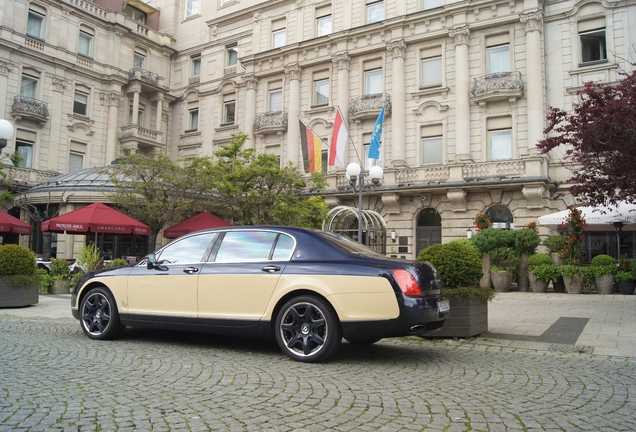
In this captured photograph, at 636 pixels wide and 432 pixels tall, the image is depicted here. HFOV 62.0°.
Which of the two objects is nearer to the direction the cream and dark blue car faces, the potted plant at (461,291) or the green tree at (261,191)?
the green tree

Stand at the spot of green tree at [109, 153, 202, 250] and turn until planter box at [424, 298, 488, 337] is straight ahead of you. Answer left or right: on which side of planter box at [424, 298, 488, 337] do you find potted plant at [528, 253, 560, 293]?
left

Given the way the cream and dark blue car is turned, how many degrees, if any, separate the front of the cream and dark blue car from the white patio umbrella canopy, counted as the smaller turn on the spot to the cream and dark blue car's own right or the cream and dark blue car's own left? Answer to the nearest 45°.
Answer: approximately 90° to the cream and dark blue car's own right

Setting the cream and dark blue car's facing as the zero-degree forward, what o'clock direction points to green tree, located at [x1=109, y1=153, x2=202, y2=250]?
The green tree is roughly at 1 o'clock from the cream and dark blue car.

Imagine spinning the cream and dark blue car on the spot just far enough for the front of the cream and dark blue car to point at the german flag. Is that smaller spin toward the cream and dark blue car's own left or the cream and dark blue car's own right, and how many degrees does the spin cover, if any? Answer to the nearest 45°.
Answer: approximately 45° to the cream and dark blue car's own right

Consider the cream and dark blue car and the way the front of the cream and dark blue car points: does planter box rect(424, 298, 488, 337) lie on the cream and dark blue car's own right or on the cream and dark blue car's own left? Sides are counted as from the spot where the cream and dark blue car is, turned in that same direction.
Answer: on the cream and dark blue car's own right

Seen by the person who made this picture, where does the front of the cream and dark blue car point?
facing away from the viewer and to the left of the viewer

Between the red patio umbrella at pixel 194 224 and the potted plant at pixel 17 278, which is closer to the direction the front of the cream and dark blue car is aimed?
the potted plant

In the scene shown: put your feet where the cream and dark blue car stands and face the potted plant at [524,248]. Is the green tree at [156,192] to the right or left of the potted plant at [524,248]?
left

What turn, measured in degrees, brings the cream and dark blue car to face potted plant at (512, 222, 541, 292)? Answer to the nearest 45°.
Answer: approximately 90° to its right
